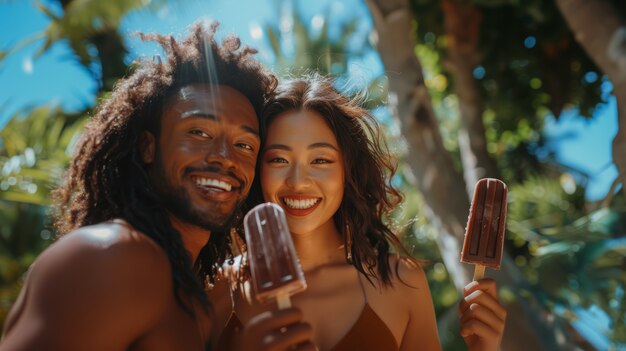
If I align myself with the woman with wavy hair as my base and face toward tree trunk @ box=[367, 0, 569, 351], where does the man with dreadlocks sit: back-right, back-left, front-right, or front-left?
back-left

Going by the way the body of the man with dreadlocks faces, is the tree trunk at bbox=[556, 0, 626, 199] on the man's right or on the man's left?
on the man's left

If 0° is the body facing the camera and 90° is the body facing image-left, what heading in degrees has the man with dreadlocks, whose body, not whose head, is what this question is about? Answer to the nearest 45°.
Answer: approximately 315°

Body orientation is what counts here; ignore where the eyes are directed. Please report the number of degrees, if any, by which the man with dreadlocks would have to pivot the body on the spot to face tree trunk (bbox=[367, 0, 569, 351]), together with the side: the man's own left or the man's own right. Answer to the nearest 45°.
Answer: approximately 90° to the man's own left

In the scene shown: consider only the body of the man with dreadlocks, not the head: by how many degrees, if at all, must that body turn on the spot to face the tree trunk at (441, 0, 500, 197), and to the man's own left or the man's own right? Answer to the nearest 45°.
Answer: approximately 90° to the man's own left
